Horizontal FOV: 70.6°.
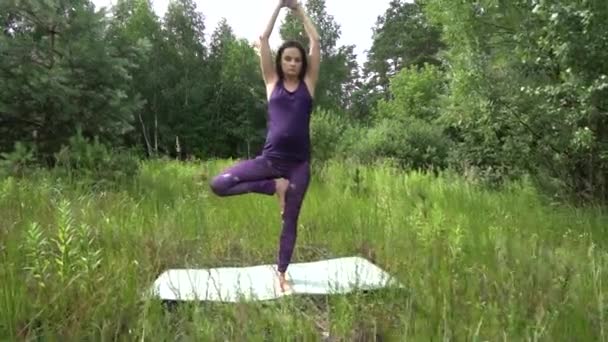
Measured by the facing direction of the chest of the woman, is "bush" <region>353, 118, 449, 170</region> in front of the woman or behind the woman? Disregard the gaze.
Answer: behind

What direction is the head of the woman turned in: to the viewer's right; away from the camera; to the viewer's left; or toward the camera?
toward the camera

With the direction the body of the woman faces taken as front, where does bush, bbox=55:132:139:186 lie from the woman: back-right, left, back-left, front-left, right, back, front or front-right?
back-right

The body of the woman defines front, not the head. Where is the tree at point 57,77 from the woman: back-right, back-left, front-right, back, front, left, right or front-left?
back-right

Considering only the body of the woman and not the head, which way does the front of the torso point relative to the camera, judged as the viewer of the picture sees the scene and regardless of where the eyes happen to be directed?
toward the camera

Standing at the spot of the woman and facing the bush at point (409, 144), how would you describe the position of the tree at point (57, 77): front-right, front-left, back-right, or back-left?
front-left
